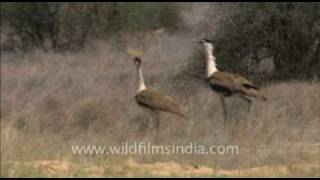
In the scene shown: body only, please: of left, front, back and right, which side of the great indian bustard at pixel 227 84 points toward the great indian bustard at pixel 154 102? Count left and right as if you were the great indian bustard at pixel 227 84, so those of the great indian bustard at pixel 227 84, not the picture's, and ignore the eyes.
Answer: front

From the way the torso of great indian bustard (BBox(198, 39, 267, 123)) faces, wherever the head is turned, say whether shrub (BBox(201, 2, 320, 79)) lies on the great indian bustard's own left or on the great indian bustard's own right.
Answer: on the great indian bustard's own right

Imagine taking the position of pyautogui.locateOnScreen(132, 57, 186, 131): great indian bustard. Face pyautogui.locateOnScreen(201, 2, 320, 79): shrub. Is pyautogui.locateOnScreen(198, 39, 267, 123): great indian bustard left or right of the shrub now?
right

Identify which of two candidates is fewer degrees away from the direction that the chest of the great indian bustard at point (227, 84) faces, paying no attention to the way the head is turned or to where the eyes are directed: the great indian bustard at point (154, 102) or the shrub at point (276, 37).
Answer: the great indian bustard

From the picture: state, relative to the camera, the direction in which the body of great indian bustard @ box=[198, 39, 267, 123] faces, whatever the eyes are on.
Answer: to the viewer's left

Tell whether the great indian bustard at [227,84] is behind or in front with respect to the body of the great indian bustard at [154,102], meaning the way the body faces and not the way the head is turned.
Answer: behind

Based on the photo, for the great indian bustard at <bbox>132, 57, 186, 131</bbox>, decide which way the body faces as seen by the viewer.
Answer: to the viewer's left
